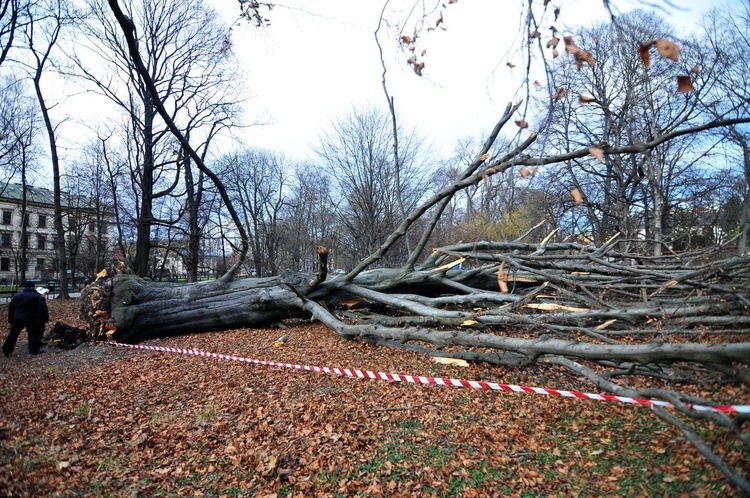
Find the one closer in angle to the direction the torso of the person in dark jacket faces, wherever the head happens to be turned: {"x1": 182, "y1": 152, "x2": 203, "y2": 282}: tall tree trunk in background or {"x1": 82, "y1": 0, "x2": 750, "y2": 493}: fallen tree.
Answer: the tall tree trunk in background

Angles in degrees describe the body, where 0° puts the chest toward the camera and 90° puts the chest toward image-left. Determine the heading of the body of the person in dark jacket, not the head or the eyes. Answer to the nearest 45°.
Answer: approximately 180°

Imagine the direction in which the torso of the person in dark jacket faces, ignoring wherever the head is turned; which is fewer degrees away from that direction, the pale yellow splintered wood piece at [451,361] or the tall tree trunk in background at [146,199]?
the tall tree trunk in background

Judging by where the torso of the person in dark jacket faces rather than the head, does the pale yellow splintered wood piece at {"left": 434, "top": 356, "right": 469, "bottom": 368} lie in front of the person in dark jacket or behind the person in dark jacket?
behind

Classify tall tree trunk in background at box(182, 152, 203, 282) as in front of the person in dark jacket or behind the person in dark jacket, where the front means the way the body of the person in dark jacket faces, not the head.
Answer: in front

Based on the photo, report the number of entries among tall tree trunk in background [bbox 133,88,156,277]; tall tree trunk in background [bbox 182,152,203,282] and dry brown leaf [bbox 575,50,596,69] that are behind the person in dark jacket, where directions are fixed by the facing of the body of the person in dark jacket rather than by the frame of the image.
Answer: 1

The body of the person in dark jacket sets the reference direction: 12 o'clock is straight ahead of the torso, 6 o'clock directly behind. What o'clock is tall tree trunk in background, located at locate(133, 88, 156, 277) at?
The tall tree trunk in background is roughly at 1 o'clock from the person in dark jacket.

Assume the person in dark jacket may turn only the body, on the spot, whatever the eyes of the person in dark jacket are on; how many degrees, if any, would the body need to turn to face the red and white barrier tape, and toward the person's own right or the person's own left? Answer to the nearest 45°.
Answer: approximately 135° to the person's own right

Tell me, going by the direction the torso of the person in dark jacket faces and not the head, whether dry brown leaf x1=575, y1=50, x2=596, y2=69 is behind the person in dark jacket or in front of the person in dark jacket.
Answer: behind
